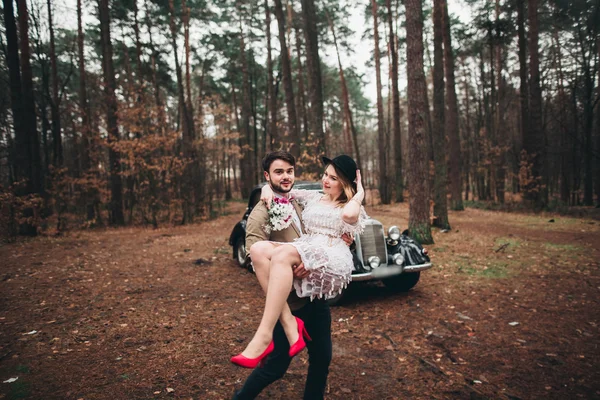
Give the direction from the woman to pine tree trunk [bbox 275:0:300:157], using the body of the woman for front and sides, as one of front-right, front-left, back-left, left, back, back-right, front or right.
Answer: back-right

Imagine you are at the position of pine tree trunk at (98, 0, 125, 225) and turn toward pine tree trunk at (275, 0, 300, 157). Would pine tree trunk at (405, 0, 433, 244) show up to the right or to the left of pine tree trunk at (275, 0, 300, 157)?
right

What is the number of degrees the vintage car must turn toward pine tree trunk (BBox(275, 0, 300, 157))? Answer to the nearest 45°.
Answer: approximately 135° to its left

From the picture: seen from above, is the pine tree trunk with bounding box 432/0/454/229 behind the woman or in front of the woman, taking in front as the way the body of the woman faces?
behind

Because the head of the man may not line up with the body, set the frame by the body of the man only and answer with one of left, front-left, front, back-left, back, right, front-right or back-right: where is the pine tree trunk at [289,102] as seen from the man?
back-left

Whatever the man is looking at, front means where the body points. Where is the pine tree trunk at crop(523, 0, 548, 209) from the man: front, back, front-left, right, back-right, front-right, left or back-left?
left

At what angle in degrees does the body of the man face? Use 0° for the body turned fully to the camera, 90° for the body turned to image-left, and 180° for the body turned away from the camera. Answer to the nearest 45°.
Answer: approximately 315°

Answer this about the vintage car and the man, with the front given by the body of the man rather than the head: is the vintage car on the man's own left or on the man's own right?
on the man's own left

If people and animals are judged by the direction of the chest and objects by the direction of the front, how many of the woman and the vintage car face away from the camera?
0

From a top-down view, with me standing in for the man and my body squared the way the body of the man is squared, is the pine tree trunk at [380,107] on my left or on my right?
on my left

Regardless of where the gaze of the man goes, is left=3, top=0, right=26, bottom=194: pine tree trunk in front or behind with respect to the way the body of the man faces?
behind

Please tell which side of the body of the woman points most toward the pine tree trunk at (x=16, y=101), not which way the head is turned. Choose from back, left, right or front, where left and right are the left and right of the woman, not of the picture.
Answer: right

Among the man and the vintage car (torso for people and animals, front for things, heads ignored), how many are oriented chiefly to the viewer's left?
0

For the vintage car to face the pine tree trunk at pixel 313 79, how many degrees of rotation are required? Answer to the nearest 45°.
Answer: approximately 135° to its left

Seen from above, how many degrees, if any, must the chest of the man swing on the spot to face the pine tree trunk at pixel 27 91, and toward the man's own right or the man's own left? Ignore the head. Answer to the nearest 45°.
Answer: approximately 180°
